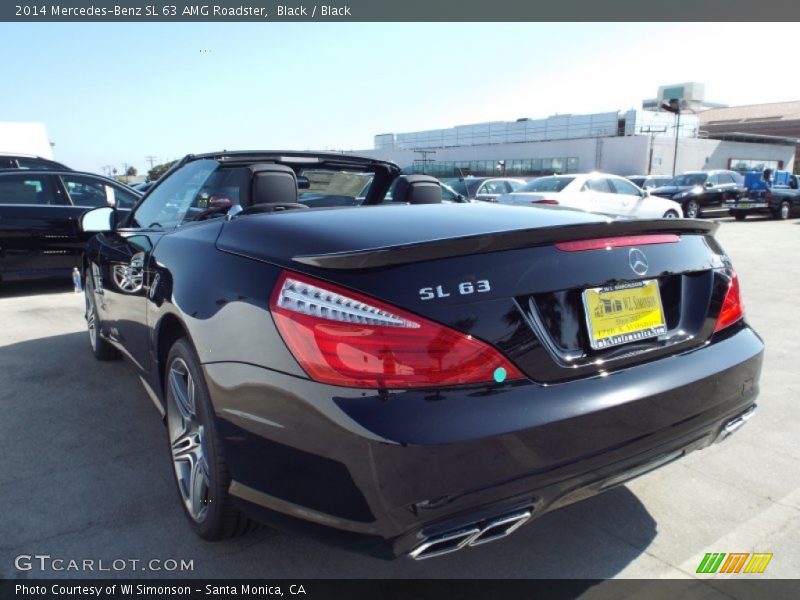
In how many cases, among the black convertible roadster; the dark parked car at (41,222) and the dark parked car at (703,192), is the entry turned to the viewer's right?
1

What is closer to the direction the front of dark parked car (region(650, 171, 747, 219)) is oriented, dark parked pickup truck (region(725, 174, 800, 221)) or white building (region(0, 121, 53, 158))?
the white building

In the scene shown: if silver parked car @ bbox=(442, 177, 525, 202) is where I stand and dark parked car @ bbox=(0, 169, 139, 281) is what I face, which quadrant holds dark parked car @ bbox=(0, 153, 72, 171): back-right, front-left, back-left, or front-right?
front-right

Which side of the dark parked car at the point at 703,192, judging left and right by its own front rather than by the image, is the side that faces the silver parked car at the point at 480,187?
front

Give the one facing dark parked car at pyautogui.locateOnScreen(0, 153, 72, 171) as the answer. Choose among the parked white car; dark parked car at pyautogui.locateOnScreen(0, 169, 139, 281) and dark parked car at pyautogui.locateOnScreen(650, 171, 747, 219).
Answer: dark parked car at pyautogui.locateOnScreen(650, 171, 747, 219)

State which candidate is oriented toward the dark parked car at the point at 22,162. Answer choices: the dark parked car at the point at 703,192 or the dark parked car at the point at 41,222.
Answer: the dark parked car at the point at 703,192

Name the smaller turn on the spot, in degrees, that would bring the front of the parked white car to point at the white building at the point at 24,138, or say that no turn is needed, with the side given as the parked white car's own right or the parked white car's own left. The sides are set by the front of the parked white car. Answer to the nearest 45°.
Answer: approximately 135° to the parked white car's own left

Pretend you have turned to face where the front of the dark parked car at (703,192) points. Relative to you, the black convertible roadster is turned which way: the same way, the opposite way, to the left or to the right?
to the right

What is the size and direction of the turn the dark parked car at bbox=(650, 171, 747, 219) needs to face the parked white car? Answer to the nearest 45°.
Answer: approximately 45° to its left

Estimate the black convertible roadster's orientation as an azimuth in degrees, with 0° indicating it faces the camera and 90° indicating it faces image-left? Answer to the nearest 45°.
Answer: approximately 135°

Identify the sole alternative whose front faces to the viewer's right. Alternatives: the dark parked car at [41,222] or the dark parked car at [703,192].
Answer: the dark parked car at [41,222]

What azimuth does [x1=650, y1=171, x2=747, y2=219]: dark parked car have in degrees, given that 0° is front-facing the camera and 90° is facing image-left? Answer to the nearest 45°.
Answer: approximately 45°

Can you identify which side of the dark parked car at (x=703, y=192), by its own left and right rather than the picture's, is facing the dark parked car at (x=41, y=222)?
front

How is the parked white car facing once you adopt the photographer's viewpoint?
facing away from the viewer and to the right of the viewer

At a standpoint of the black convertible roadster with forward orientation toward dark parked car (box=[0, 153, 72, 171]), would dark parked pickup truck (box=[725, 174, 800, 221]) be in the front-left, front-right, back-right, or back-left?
front-right

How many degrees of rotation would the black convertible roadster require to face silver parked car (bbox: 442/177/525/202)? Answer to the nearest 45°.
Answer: approximately 45° to its right

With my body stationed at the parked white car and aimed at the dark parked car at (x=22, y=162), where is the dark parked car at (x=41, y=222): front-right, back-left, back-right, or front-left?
front-left

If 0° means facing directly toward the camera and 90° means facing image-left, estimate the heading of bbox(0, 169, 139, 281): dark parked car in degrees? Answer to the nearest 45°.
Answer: approximately 270°
